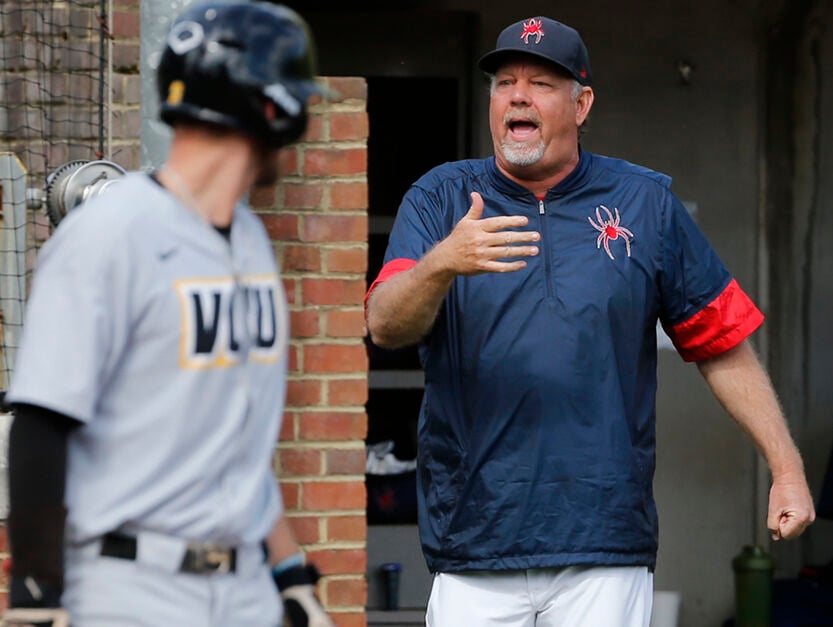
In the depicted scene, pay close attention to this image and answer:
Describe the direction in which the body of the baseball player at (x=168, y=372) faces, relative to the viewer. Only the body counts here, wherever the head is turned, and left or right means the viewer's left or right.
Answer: facing the viewer and to the right of the viewer

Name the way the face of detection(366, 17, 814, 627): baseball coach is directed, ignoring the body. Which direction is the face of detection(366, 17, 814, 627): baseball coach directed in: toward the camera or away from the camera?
toward the camera

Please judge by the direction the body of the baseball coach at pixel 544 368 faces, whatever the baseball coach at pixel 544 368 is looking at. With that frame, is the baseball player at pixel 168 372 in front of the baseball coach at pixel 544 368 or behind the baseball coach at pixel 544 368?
in front

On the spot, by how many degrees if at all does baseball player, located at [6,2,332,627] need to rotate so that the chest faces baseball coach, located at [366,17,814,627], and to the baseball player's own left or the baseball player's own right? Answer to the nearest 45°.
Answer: approximately 90° to the baseball player's own left

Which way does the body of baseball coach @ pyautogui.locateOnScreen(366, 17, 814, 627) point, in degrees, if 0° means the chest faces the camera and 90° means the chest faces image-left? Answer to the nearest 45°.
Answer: approximately 0°

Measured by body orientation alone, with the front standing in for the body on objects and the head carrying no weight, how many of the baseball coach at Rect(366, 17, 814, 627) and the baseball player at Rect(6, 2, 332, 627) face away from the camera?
0
